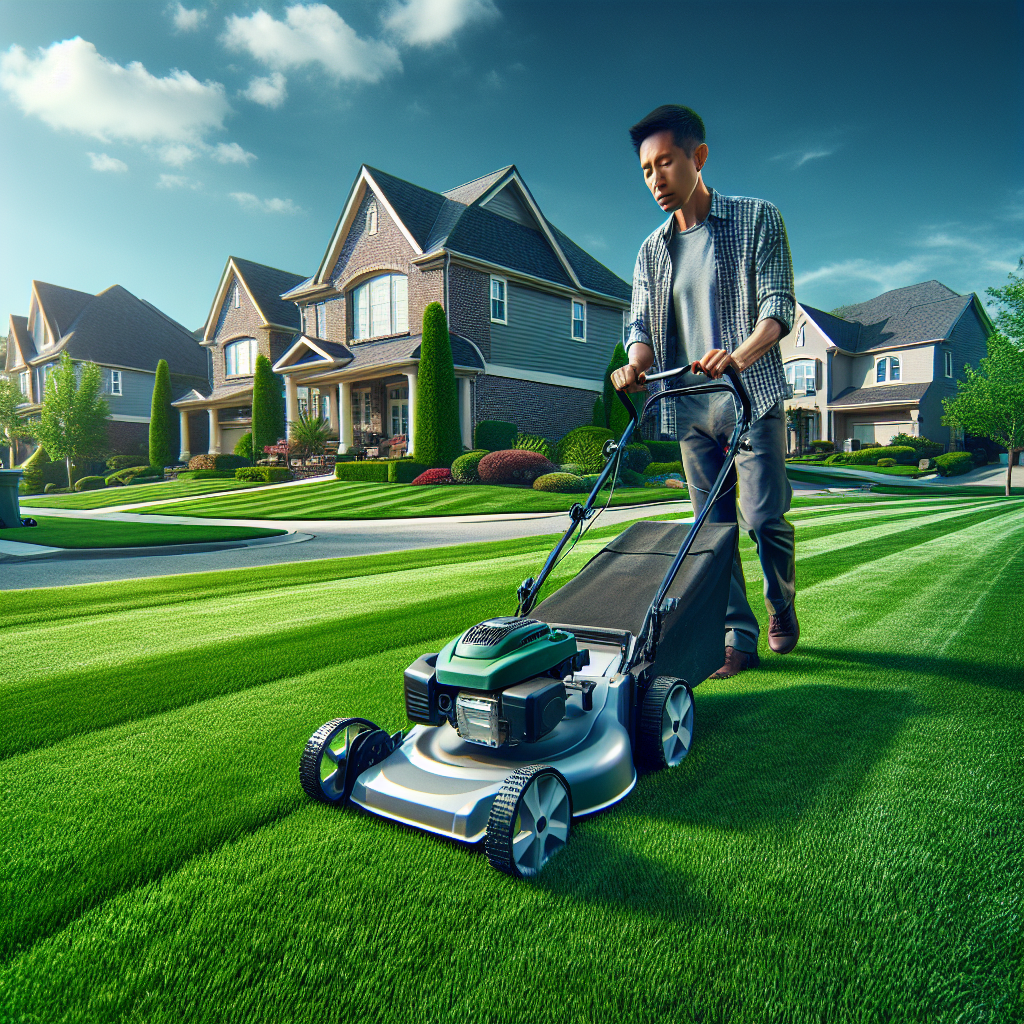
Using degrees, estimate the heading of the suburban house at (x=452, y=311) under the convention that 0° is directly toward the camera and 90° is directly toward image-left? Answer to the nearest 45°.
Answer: approximately 45°

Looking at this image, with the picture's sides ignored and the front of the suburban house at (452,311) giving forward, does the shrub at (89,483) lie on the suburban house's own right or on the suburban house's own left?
on the suburban house's own right

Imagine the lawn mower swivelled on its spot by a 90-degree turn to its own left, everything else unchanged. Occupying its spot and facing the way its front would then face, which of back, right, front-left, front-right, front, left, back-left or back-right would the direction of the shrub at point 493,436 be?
back-left

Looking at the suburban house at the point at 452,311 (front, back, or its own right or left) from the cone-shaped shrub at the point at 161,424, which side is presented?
right

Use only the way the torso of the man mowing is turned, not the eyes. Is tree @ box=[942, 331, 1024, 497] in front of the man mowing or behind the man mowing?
behind

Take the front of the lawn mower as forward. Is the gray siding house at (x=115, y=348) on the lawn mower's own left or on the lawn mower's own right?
on the lawn mower's own right

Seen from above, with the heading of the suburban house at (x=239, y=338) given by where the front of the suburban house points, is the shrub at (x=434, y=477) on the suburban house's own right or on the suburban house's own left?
on the suburban house's own left

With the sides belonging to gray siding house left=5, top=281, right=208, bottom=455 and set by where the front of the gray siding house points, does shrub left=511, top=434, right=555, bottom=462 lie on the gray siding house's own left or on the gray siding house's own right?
on the gray siding house's own left

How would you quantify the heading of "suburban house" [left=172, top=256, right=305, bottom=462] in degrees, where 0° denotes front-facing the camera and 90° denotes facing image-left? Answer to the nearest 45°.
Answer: approximately 45°

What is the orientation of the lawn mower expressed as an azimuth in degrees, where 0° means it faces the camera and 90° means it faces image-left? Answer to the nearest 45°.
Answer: approximately 45°

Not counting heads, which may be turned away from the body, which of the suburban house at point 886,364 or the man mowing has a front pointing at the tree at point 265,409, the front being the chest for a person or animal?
the suburban house

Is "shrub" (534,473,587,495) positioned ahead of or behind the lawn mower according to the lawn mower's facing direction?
behind
